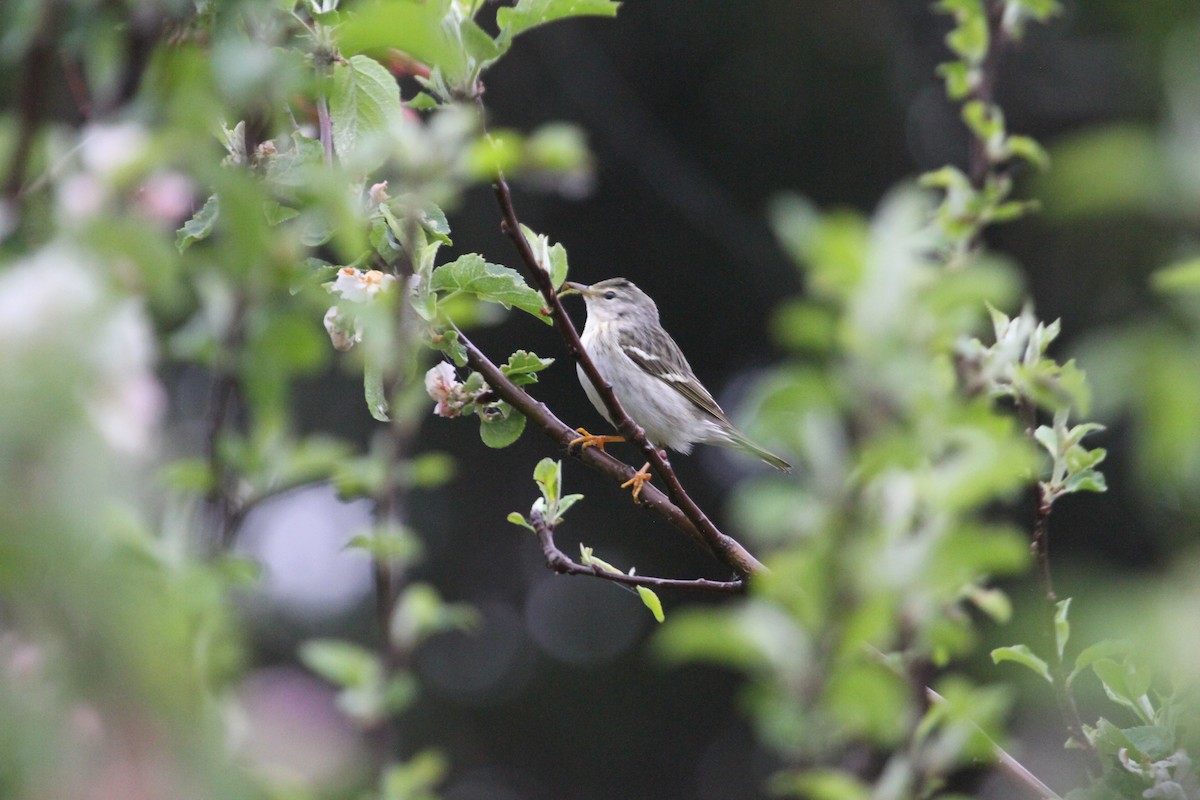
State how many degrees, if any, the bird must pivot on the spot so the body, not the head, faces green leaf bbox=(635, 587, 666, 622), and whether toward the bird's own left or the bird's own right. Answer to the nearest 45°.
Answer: approximately 90° to the bird's own left

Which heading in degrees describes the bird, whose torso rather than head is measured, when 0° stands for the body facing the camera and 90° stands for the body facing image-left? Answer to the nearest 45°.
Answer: approximately 90°
